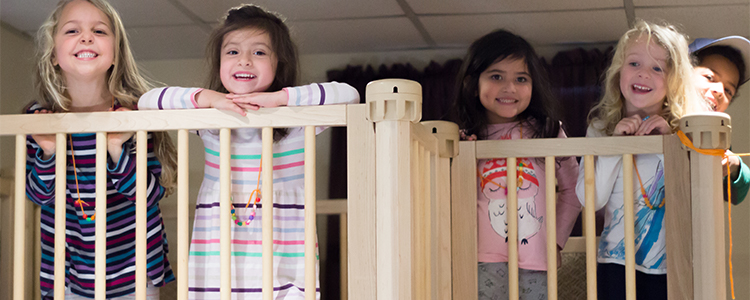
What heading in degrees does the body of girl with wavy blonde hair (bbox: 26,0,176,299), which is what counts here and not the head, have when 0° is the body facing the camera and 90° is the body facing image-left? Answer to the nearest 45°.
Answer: approximately 0°

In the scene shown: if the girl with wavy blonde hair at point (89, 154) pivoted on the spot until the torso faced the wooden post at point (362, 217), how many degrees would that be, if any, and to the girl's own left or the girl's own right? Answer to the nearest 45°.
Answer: approximately 45° to the girl's own left

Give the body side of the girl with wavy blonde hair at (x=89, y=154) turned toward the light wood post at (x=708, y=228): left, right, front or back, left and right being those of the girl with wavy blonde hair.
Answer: left

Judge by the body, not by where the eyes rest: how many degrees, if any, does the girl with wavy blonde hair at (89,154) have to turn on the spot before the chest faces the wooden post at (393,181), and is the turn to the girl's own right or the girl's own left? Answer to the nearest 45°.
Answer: approximately 45° to the girl's own left

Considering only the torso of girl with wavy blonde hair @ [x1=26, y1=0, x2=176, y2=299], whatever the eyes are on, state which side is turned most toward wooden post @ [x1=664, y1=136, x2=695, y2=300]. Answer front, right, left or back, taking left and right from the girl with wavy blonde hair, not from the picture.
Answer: left

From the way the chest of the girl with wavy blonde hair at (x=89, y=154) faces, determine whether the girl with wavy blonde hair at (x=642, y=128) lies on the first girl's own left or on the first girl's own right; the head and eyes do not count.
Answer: on the first girl's own left
